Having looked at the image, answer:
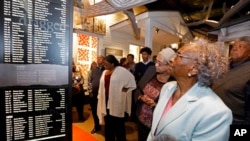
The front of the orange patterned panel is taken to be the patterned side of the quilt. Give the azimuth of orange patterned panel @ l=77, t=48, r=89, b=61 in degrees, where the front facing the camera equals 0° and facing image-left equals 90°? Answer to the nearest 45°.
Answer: approximately 0°

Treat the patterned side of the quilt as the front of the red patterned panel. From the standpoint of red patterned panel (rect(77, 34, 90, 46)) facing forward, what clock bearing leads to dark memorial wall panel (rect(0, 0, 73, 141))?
The dark memorial wall panel is roughly at 12 o'clock from the red patterned panel.

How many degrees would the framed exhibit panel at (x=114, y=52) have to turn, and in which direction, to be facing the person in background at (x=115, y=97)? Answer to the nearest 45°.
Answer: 0° — it already faces them

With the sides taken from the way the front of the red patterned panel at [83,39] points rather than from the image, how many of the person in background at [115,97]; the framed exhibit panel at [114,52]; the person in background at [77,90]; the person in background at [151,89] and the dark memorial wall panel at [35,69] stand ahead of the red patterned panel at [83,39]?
4

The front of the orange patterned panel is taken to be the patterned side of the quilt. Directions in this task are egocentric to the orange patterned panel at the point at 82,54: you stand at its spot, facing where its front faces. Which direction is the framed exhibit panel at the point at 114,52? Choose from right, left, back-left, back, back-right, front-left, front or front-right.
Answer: back-left

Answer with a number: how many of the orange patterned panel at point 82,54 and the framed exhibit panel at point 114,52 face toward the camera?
2

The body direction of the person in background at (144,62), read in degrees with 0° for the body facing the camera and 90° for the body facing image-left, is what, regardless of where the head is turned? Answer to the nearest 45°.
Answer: approximately 45°

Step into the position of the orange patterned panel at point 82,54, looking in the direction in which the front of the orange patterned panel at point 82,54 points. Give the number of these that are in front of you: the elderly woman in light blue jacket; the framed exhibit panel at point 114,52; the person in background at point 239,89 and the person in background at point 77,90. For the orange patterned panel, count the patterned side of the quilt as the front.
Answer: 3

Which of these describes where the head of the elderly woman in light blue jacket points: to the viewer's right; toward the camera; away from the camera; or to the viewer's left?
to the viewer's left
